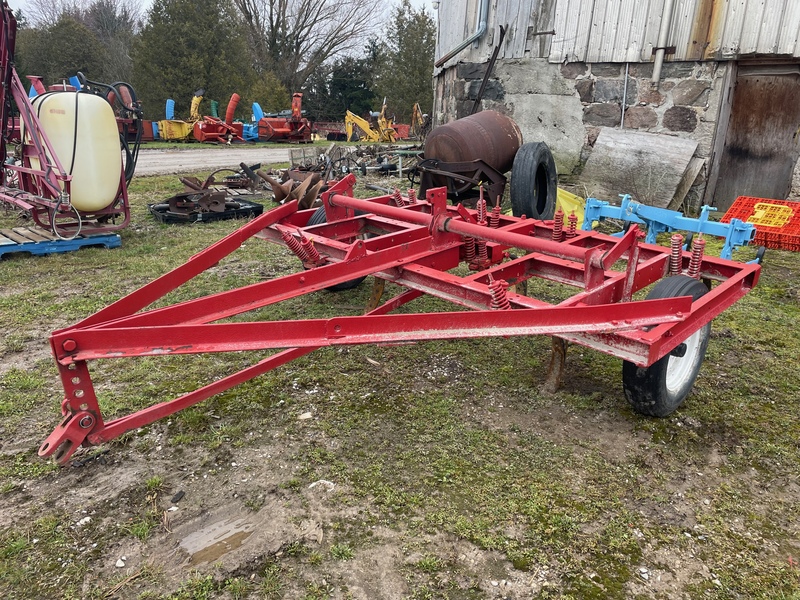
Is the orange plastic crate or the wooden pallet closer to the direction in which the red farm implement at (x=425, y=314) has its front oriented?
the wooden pallet

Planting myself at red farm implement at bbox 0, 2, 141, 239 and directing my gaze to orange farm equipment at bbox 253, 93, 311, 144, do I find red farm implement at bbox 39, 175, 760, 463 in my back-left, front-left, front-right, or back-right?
back-right

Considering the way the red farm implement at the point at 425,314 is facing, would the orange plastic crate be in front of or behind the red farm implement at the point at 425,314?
behind

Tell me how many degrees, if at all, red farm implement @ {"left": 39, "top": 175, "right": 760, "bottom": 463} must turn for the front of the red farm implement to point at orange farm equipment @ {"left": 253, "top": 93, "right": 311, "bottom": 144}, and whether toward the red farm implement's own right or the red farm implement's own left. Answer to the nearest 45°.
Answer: approximately 135° to the red farm implement's own right

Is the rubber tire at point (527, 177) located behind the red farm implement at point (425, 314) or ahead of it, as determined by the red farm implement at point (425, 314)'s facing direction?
behind

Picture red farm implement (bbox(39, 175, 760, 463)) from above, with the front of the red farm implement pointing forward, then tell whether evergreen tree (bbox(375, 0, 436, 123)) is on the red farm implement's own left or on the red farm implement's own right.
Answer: on the red farm implement's own right

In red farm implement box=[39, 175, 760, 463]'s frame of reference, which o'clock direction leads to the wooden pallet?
The wooden pallet is roughly at 3 o'clock from the red farm implement.

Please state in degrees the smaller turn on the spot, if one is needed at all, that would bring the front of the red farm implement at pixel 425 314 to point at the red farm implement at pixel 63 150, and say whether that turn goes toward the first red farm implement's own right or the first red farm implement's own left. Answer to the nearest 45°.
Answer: approximately 90° to the first red farm implement's own right

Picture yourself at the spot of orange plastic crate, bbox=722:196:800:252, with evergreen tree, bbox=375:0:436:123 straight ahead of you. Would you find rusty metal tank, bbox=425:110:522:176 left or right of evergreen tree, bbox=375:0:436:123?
left

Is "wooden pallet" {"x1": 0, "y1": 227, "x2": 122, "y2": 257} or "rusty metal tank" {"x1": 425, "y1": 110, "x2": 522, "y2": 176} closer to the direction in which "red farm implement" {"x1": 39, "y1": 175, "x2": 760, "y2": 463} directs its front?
the wooden pallet

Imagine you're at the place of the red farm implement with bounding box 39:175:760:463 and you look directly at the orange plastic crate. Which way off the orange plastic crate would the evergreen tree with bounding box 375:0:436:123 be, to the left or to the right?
left
